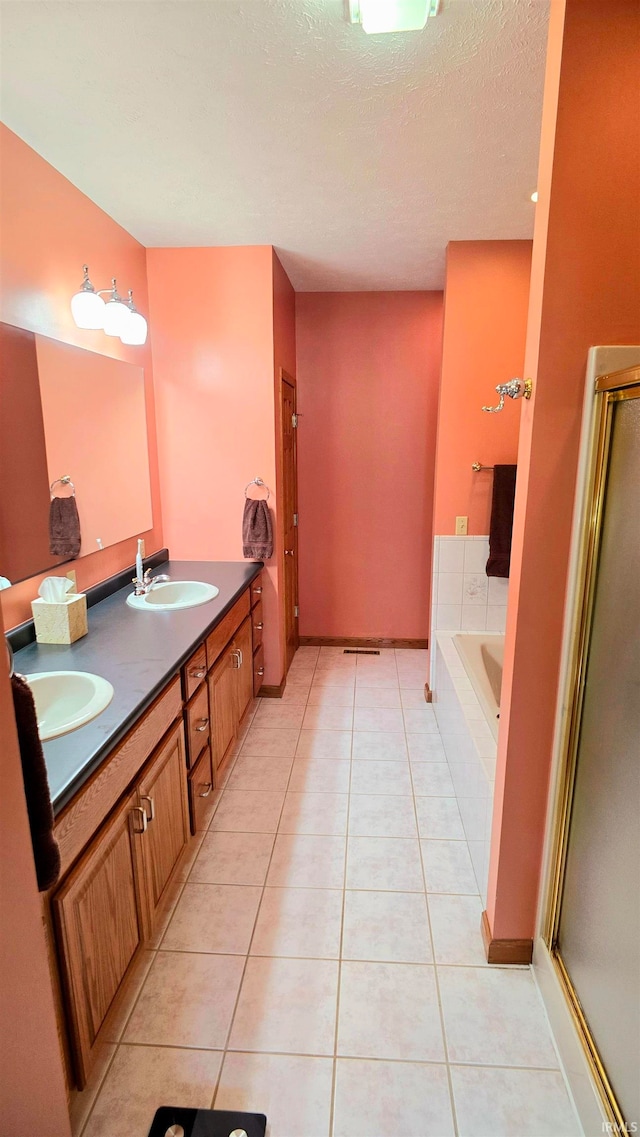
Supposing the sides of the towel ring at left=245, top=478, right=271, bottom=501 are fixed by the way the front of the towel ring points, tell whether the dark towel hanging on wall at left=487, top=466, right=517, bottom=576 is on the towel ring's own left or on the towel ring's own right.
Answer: on the towel ring's own left

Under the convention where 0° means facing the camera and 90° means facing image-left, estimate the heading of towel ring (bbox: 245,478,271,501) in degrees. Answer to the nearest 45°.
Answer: approximately 0°

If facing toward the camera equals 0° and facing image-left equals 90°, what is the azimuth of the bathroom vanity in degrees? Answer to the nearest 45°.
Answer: approximately 315°

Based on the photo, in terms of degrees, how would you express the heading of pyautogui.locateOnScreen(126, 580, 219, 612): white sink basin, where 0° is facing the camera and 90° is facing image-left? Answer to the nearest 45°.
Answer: approximately 315°

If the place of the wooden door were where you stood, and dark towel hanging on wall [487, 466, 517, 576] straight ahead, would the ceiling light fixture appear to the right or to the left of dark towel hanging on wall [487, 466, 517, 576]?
right

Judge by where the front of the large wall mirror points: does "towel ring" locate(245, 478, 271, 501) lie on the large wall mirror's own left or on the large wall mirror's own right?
on the large wall mirror's own left

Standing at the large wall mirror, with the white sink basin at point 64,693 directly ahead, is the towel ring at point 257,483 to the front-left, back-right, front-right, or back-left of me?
back-left

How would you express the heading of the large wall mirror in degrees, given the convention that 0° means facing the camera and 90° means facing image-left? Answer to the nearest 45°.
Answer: approximately 315°

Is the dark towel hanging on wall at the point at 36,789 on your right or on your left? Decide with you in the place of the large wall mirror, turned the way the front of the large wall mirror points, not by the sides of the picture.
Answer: on your right
